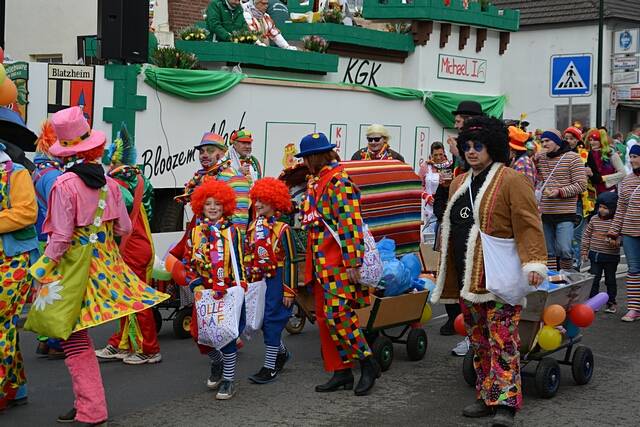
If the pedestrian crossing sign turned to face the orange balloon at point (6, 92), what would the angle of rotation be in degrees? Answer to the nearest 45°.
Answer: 0° — it already faces it

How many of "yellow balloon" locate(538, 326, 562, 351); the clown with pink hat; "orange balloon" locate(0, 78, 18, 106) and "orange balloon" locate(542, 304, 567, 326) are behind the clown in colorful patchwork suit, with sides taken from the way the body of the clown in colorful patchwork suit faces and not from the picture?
2

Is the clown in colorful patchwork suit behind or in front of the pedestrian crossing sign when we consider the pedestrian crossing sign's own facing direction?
in front

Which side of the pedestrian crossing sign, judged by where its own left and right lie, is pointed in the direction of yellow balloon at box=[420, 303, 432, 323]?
front

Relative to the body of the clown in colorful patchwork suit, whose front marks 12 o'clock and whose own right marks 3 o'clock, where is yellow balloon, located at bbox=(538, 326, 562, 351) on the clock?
The yellow balloon is roughly at 6 o'clock from the clown in colorful patchwork suit.

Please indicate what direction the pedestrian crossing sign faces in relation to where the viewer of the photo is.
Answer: facing the viewer

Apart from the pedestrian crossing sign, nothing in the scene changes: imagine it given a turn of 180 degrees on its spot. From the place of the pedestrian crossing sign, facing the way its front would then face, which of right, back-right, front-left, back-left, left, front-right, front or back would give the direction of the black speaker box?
back-left

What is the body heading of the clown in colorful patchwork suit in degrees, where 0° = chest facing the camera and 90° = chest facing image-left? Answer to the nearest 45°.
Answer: approximately 90°

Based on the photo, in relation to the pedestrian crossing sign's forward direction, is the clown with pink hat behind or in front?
in front

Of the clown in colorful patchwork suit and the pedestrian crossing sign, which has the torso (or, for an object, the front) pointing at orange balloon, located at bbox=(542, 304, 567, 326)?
the pedestrian crossing sign

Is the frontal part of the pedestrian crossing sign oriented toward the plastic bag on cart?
yes

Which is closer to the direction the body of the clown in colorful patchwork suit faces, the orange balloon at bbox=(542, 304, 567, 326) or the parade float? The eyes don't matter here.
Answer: the parade float
